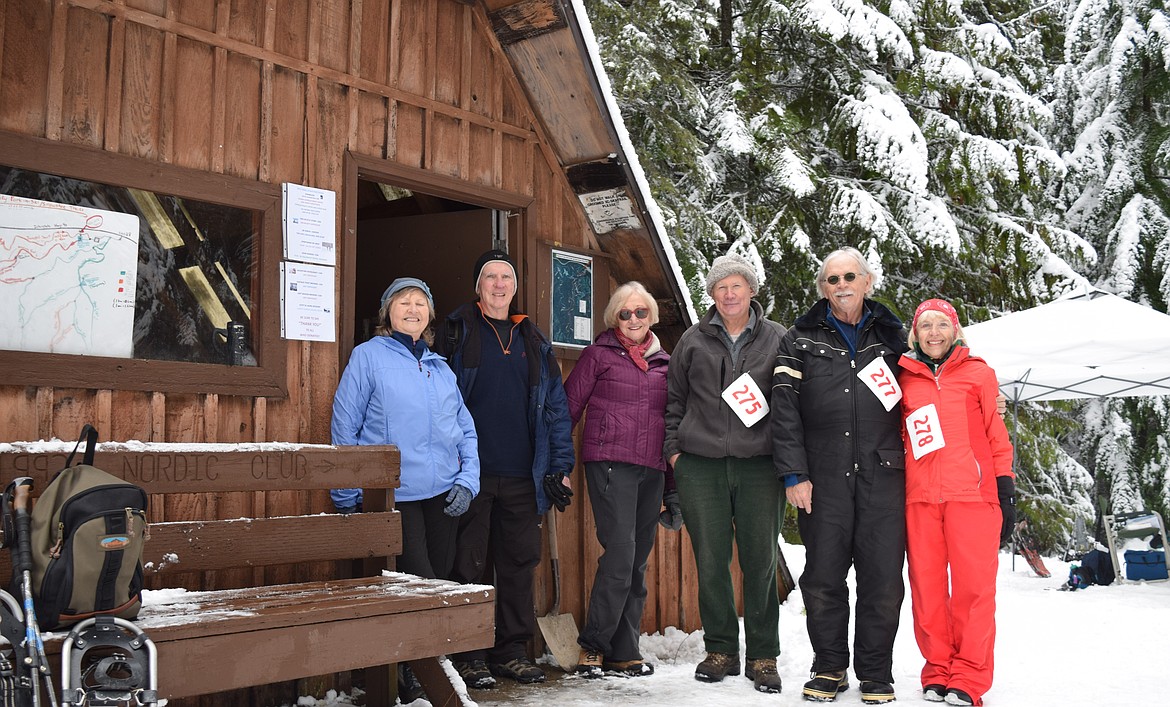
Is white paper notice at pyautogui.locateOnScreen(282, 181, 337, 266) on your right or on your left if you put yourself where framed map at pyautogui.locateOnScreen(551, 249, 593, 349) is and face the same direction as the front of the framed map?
on your right

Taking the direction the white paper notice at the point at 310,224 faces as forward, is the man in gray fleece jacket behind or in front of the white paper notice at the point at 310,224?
in front

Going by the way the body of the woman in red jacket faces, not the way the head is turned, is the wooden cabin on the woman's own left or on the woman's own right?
on the woman's own right

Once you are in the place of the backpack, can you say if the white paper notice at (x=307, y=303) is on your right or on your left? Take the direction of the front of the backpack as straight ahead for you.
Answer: on your left

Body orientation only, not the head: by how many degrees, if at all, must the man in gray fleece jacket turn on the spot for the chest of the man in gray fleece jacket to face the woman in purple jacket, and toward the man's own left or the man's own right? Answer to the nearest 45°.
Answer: approximately 90° to the man's own right

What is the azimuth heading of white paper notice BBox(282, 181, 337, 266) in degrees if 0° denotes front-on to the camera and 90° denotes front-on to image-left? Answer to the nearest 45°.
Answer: approximately 315°

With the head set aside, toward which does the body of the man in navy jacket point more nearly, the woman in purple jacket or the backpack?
the backpack

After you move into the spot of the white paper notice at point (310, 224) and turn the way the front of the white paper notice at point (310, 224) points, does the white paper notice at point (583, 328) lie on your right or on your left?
on your left
